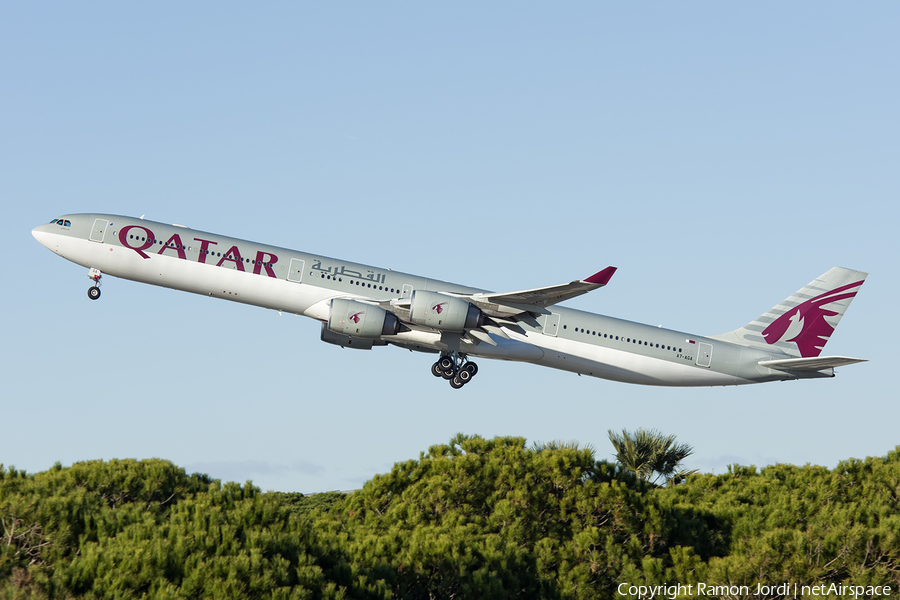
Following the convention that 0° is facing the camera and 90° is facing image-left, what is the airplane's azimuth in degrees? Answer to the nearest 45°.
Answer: approximately 90°
